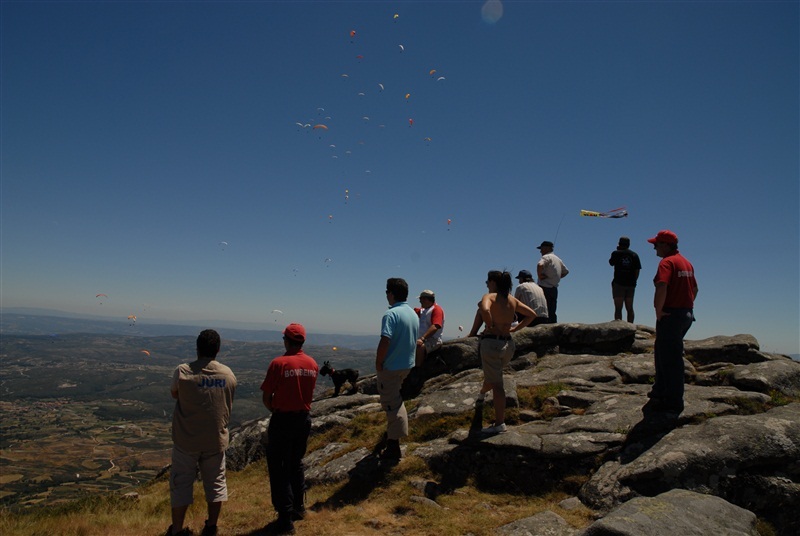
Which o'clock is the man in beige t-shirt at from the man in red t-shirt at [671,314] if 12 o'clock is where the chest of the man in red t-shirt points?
The man in beige t-shirt is roughly at 9 o'clock from the man in red t-shirt.

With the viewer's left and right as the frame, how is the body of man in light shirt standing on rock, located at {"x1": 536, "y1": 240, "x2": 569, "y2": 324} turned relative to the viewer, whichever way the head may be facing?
facing away from the viewer and to the left of the viewer

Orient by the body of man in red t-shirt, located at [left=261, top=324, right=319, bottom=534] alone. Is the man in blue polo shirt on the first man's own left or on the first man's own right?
on the first man's own right

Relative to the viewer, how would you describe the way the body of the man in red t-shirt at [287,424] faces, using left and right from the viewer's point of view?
facing away from the viewer and to the left of the viewer

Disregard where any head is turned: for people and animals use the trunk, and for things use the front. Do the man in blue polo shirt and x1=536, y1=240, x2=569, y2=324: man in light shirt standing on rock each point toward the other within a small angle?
no

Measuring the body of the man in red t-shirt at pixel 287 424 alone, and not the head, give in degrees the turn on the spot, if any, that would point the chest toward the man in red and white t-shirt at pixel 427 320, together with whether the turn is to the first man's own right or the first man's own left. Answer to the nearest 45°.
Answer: approximately 90° to the first man's own right

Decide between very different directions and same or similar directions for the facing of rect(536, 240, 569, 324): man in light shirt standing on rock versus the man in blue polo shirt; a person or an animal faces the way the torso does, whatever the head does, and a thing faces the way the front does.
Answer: same or similar directions

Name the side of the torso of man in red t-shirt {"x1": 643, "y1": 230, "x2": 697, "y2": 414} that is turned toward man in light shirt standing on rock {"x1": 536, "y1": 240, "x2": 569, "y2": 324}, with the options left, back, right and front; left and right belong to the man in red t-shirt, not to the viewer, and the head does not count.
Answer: front

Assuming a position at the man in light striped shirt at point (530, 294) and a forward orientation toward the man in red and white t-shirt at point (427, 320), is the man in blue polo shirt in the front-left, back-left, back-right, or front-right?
front-left

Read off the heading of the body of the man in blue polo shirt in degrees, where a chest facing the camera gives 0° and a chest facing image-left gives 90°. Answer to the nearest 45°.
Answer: approximately 135°

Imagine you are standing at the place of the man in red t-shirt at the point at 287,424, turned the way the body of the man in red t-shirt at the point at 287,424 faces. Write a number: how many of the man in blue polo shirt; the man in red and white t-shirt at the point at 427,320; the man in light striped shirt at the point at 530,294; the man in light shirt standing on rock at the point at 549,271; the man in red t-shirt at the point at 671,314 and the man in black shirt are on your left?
0

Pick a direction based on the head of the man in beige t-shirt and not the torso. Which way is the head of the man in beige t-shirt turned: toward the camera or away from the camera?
away from the camera

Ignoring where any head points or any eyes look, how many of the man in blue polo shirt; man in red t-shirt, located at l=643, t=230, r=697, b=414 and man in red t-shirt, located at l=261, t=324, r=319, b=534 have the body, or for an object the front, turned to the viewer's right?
0

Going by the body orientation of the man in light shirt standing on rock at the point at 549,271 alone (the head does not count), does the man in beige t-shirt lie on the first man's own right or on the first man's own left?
on the first man's own left

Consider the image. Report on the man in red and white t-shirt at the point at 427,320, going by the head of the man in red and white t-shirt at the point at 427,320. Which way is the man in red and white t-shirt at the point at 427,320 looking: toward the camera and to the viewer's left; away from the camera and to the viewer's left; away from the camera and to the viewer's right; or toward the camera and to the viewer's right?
toward the camera and to the viewer's left

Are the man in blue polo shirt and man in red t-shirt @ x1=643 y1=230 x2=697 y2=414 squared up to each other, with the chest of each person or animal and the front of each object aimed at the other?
no

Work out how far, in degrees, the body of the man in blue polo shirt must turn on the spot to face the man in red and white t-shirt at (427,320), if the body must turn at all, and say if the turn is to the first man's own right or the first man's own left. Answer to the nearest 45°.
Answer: approximately 45° to the first man's own right

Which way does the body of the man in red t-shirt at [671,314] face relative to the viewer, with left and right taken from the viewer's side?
facing away from the viewer and to the left of the viewer
